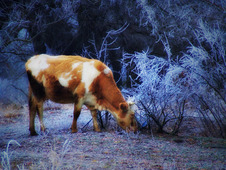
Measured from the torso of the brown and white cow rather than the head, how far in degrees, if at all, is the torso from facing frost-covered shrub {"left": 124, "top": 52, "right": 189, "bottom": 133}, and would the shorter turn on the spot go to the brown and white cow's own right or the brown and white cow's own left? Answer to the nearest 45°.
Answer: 0° — it already faces it

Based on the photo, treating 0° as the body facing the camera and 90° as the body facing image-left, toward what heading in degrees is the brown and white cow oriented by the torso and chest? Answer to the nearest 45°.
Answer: approximately 270°

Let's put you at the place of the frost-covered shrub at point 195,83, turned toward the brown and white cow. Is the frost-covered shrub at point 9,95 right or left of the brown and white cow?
right

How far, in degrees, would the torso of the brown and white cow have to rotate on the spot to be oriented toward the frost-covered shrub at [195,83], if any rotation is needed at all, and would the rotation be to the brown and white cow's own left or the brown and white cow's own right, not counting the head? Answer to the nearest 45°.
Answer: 0° — it already faces it

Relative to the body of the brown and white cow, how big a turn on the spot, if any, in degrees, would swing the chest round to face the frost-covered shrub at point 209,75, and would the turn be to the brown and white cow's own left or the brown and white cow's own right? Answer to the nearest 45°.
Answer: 0° — it already faces it
